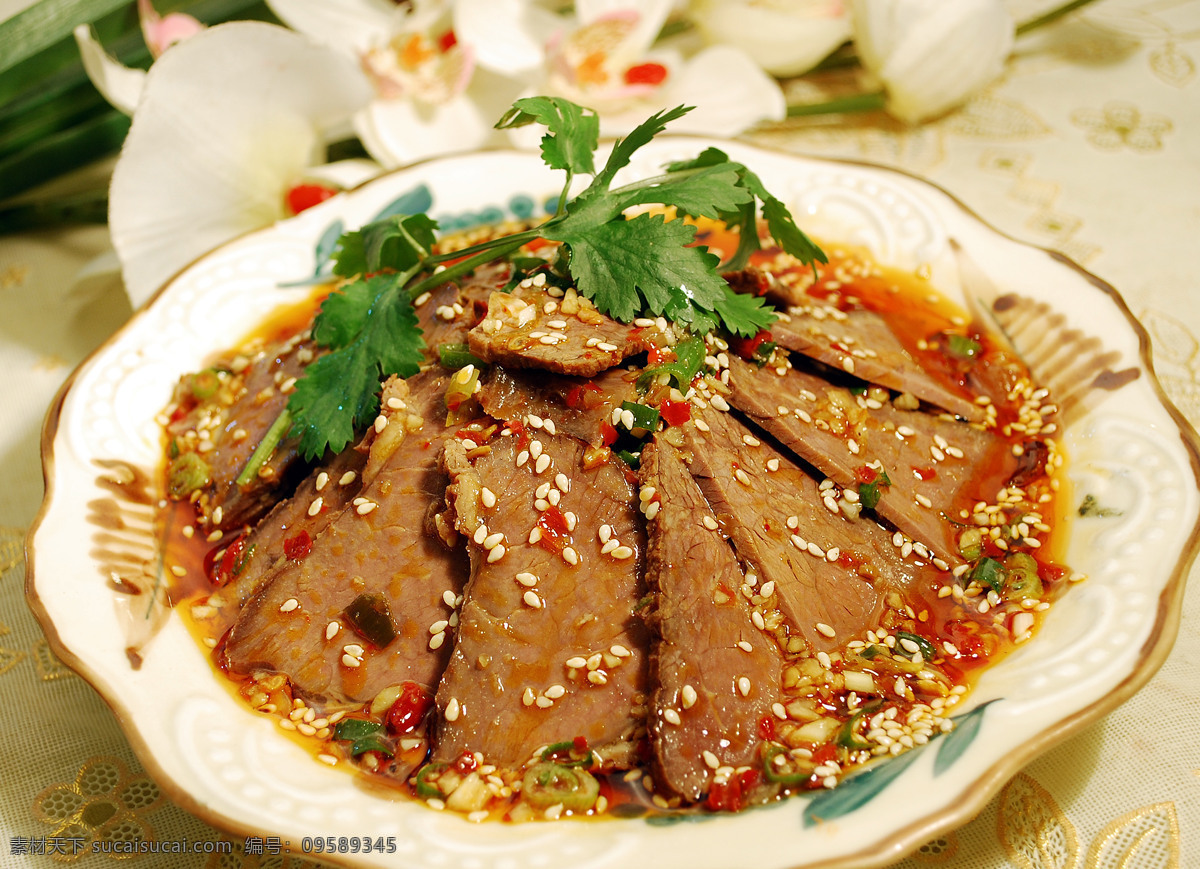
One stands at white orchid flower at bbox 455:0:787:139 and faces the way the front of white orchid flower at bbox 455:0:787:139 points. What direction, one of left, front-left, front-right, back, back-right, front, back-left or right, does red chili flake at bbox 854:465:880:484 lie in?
front

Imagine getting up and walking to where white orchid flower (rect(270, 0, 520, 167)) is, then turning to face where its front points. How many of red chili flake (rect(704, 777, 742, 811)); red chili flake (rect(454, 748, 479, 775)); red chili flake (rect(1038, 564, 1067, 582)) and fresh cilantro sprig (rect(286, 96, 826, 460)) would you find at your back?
0

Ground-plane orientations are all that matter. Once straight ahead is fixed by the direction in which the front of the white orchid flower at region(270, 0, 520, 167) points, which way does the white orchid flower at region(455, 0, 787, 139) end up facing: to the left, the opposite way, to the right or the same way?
the same way

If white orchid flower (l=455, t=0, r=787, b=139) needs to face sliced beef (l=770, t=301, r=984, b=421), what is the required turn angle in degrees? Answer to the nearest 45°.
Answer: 0° — it already faces it

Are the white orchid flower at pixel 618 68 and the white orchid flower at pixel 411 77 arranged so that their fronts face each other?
no

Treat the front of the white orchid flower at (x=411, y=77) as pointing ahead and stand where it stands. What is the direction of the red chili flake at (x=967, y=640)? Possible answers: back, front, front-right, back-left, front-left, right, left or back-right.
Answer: front

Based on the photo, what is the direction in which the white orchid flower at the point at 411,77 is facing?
toward the camera

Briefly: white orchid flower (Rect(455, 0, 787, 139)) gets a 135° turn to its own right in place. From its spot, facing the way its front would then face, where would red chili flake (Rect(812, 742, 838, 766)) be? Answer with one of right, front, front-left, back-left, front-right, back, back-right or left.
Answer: back-left

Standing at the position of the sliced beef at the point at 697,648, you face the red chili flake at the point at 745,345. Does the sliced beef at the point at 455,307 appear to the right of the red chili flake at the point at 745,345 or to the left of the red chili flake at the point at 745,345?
left

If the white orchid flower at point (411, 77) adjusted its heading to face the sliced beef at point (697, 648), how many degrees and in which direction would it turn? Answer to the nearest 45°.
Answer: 0° — it already faces it

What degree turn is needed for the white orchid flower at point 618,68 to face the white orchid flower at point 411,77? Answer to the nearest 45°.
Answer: approximately 90° to its right

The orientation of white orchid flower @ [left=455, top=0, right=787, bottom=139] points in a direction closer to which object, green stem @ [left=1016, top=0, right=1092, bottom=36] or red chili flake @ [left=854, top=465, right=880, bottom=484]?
the red chili flake

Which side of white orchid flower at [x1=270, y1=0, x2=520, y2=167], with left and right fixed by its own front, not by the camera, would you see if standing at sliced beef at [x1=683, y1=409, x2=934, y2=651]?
front

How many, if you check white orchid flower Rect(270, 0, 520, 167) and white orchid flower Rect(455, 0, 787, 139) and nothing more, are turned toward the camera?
2

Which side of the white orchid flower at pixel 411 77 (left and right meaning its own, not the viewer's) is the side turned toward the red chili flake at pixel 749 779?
front

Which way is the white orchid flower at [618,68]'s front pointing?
toward the camera

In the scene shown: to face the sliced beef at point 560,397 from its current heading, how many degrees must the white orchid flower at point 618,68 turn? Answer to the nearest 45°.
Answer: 0° — it already faces it

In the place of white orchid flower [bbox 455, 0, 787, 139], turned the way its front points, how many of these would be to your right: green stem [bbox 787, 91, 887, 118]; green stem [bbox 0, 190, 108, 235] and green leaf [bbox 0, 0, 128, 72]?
2
